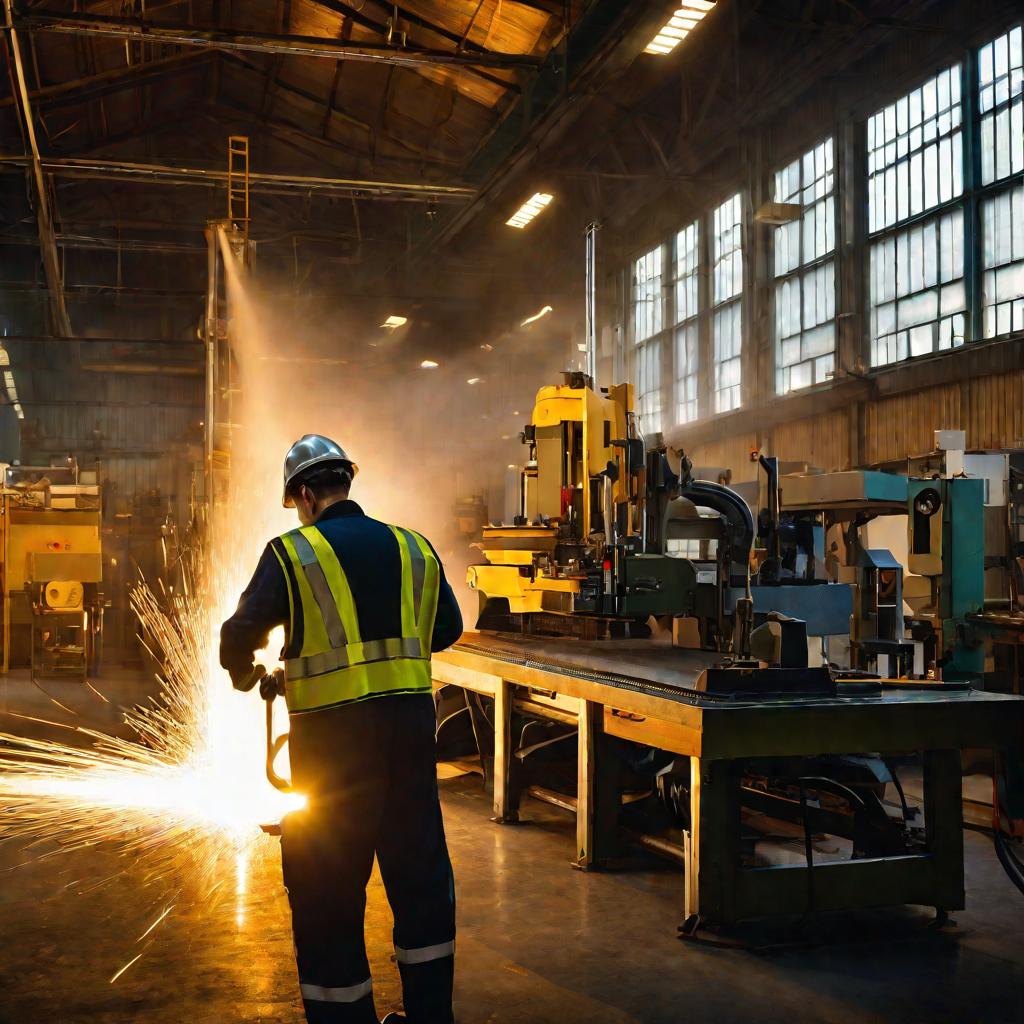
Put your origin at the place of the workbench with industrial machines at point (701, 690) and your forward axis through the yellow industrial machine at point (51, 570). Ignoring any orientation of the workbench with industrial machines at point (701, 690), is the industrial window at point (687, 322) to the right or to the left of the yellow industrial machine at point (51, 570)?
right

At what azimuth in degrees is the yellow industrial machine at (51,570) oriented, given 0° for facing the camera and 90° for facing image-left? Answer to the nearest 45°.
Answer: approximately 0°

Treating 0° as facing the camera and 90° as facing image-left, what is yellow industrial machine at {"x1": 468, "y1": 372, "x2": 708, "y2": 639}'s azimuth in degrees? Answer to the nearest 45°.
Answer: approximately 45°

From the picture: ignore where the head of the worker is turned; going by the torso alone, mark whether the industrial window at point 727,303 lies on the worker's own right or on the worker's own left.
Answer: on the worker's own right

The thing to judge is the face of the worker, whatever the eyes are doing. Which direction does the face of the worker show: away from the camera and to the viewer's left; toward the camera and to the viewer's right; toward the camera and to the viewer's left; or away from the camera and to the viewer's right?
away from the camera and to the viewer's left

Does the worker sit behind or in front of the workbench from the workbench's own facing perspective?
in front

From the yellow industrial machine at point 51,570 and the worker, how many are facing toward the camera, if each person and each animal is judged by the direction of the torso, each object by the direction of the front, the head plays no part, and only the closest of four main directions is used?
1

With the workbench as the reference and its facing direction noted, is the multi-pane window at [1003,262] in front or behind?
behind

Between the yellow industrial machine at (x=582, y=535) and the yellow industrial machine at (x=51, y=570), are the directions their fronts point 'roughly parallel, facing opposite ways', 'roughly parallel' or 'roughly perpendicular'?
roughly perpendicular

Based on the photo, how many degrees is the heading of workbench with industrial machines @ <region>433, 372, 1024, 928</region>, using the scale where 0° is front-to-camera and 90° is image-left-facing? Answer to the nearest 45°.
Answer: approximately 45°

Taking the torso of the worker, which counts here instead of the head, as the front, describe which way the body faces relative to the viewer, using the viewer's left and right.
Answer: facing away from the viewer and to the left of the viewer
